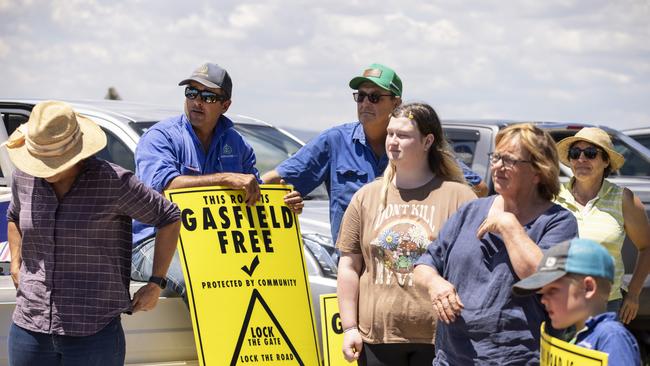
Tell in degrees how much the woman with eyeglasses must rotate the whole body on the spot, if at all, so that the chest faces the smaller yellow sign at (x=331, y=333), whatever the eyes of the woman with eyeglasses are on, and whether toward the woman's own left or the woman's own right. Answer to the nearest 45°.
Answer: approximately 90° to the woman's own right

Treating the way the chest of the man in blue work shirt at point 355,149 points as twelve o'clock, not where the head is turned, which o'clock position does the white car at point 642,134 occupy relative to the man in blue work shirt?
The white car is roughly at 7 o'clock from the man in blue work shirt.

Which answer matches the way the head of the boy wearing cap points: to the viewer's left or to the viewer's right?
to the viewer's left

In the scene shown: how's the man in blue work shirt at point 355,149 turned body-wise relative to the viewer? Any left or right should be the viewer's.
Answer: facing the viewer

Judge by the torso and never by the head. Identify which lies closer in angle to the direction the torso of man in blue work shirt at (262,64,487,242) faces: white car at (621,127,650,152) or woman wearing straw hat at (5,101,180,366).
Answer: the woman wearing straw hat

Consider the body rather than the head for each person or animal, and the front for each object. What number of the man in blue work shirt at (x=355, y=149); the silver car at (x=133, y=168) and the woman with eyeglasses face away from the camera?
0

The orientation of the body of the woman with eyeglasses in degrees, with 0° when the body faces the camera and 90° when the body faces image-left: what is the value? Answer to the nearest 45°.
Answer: approximately 45°

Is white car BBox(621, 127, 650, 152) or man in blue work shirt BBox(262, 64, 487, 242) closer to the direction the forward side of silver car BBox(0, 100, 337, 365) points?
the man in blue work shirt

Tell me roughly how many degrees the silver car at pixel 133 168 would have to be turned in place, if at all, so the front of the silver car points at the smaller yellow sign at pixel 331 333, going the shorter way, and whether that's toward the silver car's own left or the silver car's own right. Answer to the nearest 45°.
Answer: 0° — it already faces it

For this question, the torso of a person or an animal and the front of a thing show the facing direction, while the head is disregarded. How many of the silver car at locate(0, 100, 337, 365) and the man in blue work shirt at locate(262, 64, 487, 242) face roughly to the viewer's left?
0

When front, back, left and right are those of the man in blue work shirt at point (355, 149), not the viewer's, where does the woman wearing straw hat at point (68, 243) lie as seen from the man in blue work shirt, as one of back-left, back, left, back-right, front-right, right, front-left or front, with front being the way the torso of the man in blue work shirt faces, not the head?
front-right

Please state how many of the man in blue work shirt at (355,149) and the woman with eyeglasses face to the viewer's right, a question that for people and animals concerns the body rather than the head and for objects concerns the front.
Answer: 0
